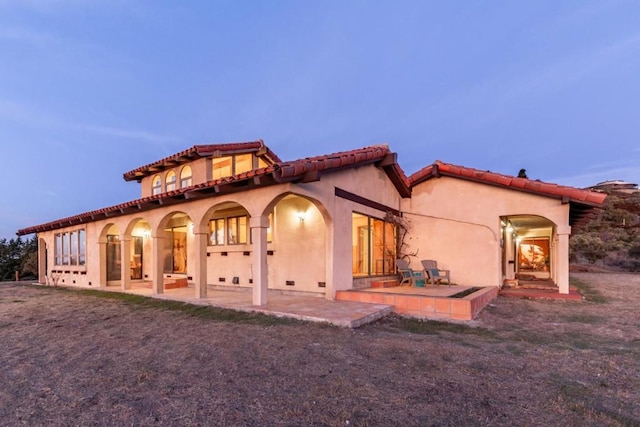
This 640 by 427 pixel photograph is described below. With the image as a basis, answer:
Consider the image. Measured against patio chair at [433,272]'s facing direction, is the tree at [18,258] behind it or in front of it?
behind

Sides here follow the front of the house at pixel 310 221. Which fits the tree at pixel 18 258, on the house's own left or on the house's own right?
on the house's own right

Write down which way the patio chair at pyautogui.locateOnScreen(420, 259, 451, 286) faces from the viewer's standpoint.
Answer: facing the viewer and to the right of the viewer
